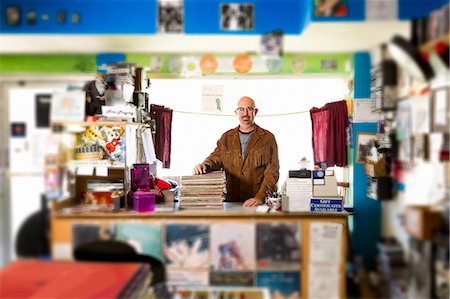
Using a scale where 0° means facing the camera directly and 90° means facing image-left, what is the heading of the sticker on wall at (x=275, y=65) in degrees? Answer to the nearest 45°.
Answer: approximately 0°

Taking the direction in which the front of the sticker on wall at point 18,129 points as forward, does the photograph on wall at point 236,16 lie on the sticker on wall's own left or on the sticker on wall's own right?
on the sticker on wall's own left
